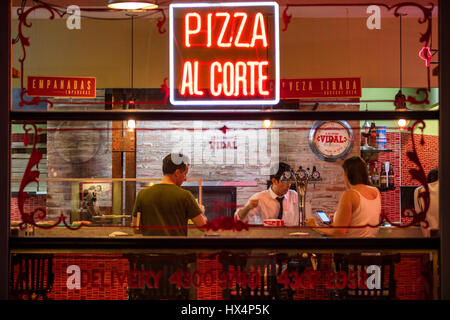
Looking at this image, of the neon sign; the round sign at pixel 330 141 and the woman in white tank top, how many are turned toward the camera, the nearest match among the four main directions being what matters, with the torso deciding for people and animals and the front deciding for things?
2

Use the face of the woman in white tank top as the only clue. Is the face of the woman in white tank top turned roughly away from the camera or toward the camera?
away from the camera

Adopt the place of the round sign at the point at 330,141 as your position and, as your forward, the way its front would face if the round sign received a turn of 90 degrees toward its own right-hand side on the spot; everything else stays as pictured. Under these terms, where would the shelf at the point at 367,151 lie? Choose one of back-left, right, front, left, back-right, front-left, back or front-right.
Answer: back-right

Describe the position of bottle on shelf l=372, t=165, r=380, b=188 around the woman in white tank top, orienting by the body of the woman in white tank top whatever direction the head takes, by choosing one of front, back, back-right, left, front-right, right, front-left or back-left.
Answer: front-right

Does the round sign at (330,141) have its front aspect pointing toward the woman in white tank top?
yes

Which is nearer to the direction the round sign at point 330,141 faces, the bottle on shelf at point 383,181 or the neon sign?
the neon sign

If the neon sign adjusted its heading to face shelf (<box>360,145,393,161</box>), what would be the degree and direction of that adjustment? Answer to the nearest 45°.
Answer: approximately 135° to its left

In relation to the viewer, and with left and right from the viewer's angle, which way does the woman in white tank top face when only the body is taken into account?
facing away from the viewer and to the left of the viewer

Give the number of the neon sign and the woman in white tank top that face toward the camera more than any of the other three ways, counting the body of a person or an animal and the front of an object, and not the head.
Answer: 1

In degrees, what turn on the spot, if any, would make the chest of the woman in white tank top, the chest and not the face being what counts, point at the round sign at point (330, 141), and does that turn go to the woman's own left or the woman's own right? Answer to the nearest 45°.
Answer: approximately 45° to the woman's own right

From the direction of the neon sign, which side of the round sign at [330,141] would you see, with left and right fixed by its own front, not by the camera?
front

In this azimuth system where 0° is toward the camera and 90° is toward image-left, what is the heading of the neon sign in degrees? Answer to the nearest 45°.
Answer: approximately 0°
